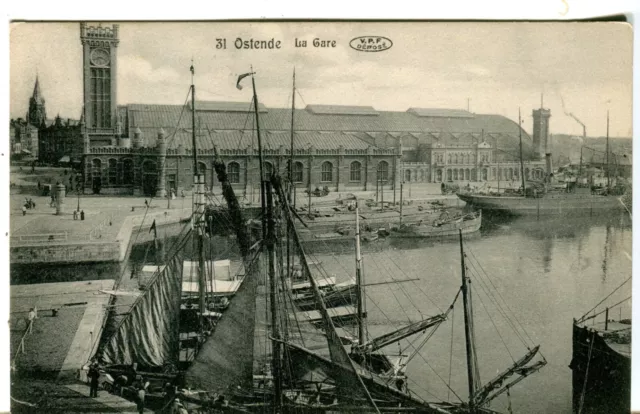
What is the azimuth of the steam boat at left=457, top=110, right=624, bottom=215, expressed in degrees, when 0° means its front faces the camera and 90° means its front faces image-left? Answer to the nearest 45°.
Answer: approximately 90°

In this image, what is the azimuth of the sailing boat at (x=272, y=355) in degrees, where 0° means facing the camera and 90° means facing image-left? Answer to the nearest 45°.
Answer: approximately 90°
